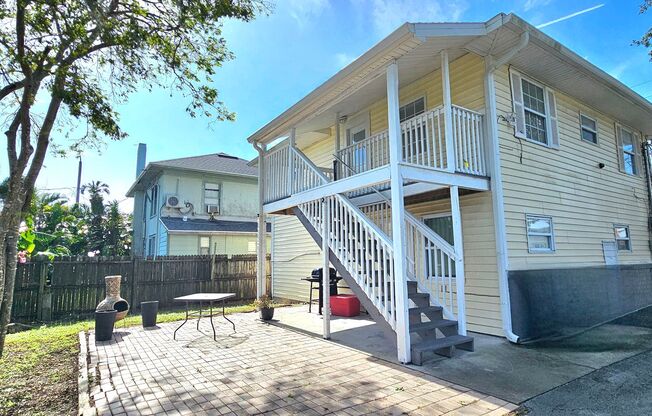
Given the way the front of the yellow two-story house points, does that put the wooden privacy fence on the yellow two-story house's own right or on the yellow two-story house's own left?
on the yellow two-story house's own right

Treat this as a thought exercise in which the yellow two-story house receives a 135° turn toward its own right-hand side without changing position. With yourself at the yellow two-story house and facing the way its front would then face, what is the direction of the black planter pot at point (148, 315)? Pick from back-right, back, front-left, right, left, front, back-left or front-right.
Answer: left

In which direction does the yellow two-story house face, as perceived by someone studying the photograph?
facing the viewer and to the left of the viewer

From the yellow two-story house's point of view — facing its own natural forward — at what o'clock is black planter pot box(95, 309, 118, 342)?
The black planter pot is roughly at 1 o'clock from the yellow two-story house.

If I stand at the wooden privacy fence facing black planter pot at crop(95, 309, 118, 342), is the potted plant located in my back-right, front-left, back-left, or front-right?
front-left
